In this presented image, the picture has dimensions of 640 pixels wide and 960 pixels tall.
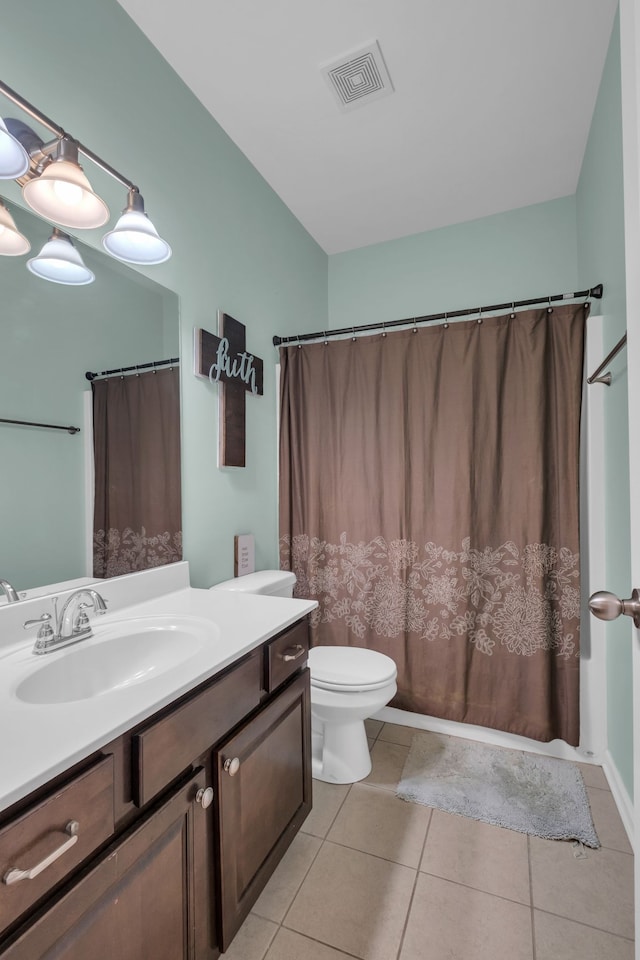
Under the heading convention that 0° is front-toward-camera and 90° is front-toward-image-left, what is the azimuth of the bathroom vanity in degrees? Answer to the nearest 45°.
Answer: approximately 315°

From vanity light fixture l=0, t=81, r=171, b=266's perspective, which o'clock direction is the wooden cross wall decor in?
The wooden cross wall decor is roughly at 9 o'clock from the vanity light fixture.

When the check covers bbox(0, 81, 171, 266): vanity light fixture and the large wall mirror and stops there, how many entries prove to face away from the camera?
0

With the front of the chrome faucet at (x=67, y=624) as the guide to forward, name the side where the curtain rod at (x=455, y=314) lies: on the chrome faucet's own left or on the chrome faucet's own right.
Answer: on the chrome faucet's own left

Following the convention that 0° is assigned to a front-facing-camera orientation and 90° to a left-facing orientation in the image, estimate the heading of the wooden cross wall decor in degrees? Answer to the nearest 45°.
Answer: approximately 315°

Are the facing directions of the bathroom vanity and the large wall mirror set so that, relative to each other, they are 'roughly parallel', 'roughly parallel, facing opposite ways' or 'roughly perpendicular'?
roughly parallel

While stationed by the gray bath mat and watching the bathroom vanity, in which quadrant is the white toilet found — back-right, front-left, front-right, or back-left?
front-right

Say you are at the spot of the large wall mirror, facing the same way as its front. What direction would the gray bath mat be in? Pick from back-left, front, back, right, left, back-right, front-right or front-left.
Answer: front-left

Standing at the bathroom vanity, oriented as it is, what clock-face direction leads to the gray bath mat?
The gray bath mat is roughly at 10 o'clock from the bathroom vanity.

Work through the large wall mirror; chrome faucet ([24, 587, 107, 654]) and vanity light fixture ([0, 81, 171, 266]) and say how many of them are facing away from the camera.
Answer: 0

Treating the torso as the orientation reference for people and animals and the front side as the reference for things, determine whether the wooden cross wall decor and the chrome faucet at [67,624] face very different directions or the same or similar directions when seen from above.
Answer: same or similar directions

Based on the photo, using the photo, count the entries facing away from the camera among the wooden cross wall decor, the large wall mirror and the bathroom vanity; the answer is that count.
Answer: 0

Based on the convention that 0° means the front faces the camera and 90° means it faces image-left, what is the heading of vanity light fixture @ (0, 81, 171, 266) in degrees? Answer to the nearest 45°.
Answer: approximately 315°

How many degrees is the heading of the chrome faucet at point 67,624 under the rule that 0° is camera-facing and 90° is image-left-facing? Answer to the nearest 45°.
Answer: approximately 315°

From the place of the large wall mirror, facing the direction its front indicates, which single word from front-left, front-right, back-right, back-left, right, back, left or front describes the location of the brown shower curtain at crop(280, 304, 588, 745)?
front-left
